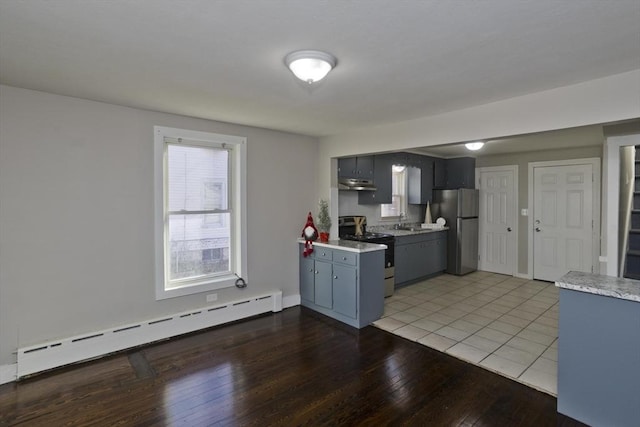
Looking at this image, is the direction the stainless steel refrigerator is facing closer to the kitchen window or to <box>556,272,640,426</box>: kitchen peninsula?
the kitchen peninsula

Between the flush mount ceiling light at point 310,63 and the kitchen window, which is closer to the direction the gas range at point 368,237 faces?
the flush mount ceiling light

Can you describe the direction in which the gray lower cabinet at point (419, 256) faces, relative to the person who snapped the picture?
facing the viewer and to the right of the viewer

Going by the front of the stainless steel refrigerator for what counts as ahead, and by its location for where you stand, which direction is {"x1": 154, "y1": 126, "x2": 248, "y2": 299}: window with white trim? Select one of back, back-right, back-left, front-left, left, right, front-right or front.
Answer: right

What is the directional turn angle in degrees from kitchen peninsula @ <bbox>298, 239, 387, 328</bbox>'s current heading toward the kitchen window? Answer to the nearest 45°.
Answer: approximately 180°

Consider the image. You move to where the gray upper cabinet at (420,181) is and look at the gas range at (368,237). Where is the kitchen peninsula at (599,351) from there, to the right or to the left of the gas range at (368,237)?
left

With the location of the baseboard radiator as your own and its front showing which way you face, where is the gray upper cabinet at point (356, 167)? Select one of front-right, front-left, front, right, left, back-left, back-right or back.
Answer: front-left

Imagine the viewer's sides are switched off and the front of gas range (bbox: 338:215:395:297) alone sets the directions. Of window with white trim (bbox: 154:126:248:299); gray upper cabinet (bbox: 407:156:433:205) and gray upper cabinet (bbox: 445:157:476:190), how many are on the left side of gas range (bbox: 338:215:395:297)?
2

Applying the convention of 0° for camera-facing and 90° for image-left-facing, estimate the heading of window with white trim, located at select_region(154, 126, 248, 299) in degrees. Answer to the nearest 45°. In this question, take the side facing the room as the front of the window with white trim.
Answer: approximately 315°

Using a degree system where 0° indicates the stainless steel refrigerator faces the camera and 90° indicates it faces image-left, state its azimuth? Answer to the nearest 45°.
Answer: approximately 315°

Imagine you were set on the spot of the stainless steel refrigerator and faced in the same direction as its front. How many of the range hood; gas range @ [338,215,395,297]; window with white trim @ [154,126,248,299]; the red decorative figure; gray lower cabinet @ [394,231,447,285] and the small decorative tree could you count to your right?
6

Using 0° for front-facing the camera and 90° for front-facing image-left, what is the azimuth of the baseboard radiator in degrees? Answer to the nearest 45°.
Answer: approximately 315°

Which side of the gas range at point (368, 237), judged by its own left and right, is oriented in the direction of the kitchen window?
left

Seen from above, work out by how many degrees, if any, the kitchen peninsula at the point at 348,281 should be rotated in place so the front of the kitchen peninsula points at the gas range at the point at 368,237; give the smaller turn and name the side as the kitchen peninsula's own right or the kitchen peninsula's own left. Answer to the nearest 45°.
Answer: approximately 135° to the kitchen peninsula's own right
